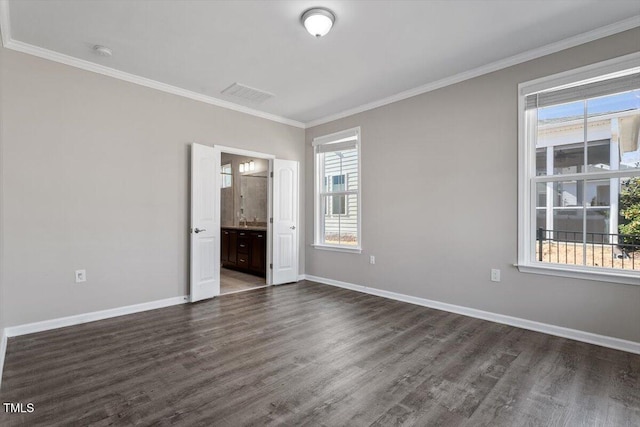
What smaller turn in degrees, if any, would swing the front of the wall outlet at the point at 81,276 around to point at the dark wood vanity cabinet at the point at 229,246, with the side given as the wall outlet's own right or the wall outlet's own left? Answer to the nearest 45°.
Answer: approximately 135° to the wall outlet's own left

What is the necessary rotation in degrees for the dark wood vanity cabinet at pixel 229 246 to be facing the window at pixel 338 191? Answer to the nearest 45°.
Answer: approximately 90° to its left

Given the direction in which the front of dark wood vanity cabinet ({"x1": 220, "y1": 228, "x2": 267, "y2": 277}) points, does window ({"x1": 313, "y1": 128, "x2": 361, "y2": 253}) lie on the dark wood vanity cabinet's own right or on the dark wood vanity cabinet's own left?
on the dark wood vanity cabinet's own left

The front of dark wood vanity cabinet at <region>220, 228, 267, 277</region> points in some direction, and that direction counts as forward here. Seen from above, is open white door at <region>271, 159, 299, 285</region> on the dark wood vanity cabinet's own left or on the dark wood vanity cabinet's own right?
on the dark wood vanity cabinet's own left

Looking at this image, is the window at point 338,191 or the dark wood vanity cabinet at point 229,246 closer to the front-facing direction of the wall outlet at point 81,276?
the window

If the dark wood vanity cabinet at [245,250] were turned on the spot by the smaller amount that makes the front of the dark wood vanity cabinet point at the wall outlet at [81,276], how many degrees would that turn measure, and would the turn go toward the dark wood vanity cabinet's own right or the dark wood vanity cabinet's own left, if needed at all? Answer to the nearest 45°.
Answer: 0° — it already faces it
